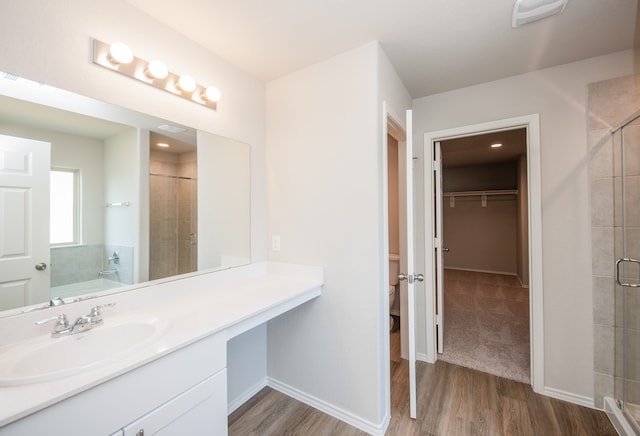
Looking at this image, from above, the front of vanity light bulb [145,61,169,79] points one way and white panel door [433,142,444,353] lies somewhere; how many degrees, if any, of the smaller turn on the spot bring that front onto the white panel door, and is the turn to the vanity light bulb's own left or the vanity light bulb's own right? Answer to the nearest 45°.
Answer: approximately 45° to the vanity light bulb's own left

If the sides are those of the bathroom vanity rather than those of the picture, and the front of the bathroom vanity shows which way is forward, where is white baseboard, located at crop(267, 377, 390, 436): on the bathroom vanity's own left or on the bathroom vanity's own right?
on the bathroom vanity's own left

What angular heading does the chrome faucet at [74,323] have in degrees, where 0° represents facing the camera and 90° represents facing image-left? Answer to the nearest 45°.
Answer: approximately 315°

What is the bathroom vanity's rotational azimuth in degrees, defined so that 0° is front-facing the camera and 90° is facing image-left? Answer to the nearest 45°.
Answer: approximately 315°
